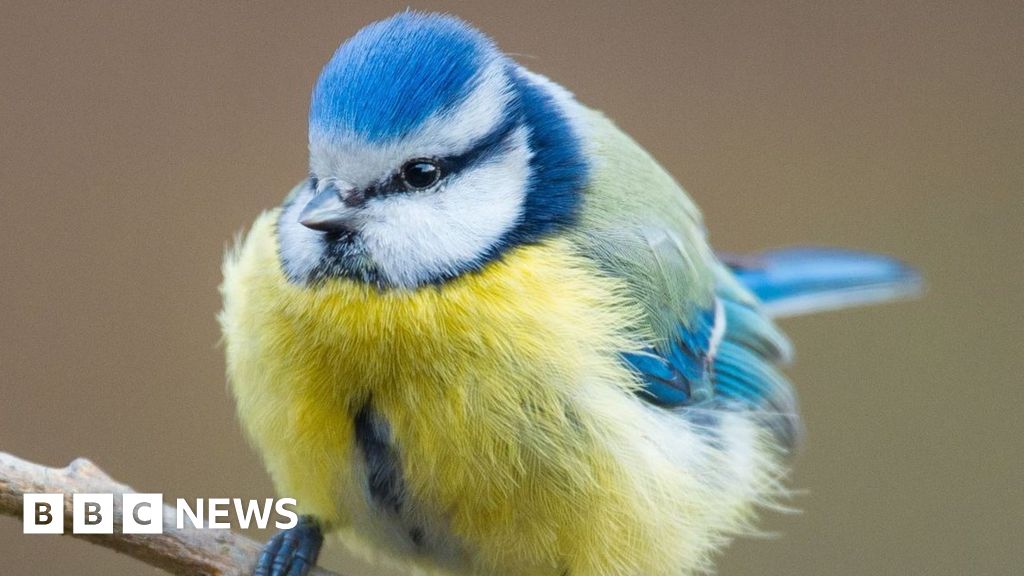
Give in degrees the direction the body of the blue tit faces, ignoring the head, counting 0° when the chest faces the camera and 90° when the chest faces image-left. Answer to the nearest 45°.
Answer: approximately 45°
